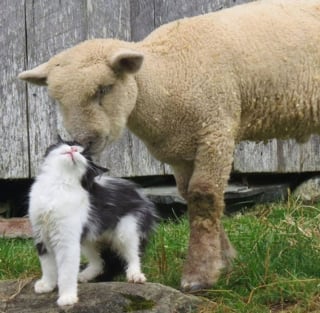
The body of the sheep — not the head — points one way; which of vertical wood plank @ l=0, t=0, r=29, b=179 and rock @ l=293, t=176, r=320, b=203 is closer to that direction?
the vertical wood plank

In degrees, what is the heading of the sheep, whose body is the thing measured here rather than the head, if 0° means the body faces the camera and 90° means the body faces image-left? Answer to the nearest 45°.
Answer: approximately 90°

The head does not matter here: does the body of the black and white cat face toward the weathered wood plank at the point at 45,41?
no

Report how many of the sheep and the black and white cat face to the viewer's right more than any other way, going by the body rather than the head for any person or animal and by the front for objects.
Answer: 0

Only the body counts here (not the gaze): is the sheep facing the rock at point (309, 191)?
no

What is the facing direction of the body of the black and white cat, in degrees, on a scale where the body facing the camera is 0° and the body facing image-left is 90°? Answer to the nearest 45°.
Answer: approximately 45°

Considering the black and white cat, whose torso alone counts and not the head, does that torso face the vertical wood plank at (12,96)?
no

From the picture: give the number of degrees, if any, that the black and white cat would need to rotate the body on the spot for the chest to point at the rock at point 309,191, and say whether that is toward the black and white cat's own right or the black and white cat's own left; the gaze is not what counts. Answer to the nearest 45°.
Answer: approximately 180°
